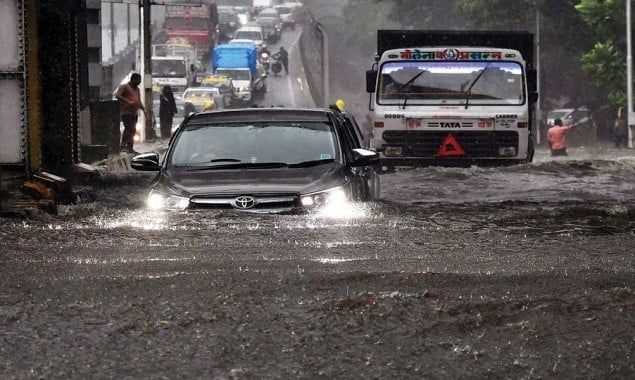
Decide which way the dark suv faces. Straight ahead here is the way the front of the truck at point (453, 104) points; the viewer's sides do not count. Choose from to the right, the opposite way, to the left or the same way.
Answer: the same way

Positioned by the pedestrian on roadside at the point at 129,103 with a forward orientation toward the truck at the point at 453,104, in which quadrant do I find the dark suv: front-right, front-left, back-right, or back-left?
front-right

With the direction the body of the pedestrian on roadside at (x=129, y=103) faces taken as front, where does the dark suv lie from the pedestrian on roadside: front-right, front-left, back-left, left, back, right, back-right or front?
front-right

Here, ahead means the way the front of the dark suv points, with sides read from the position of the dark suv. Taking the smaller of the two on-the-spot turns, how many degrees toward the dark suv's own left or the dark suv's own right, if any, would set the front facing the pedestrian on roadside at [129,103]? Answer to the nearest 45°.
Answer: approximately 180°

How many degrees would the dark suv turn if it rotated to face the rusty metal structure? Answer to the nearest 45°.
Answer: approximately 135° to its right

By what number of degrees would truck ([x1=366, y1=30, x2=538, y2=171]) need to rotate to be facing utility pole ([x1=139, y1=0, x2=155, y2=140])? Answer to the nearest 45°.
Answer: approximately 135° to its right

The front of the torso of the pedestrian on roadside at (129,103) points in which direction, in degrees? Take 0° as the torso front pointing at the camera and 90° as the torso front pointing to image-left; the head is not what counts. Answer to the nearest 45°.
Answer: approximately 315°

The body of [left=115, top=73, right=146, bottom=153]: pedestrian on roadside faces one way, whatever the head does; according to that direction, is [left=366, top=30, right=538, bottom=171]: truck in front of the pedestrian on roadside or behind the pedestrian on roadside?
in front

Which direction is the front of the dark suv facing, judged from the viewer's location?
facing the viewer

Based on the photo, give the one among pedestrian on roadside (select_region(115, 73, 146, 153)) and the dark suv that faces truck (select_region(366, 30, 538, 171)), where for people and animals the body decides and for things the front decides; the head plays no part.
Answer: the pedestrian on roadside

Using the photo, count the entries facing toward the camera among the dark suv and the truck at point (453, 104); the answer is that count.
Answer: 2

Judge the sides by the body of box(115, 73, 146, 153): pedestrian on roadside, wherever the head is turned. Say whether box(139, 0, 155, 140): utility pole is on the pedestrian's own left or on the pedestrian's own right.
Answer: on the pedestrian's own left

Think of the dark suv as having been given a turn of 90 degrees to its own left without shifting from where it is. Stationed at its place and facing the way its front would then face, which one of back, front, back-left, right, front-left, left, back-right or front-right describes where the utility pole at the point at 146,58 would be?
left

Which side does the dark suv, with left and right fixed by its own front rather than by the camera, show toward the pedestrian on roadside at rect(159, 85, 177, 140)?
back
